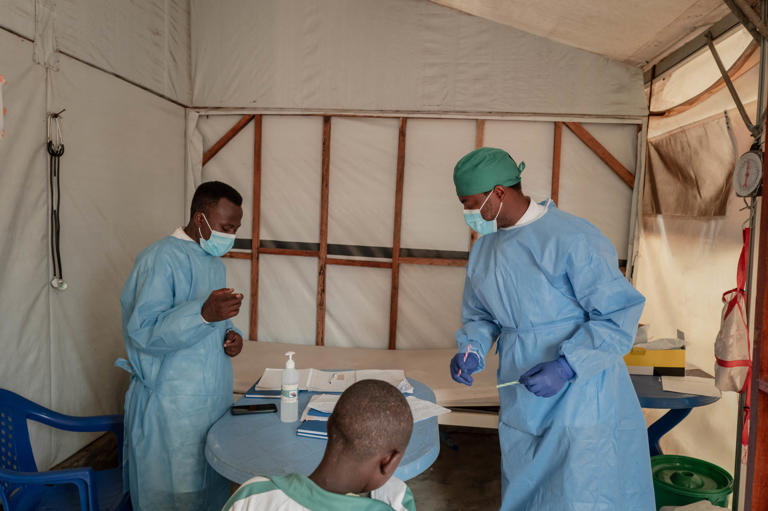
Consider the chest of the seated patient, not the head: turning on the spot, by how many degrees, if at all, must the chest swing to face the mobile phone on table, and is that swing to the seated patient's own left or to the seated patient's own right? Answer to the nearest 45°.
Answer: approximately 45° to the seated patient's own left

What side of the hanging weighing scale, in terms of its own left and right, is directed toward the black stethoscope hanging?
front

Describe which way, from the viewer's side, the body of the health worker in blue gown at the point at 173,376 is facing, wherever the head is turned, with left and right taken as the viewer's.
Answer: facing the viewer and to the right of the viewer

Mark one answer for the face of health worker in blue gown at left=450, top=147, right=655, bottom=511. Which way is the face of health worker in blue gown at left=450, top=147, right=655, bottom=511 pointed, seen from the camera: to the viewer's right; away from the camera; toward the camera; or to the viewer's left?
to the viewer's left

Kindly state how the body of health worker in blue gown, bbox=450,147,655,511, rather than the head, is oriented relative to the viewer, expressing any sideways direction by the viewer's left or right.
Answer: facing the viewer and to the left of the viewer

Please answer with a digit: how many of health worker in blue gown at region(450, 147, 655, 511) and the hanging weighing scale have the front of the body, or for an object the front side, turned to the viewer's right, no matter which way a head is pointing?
0

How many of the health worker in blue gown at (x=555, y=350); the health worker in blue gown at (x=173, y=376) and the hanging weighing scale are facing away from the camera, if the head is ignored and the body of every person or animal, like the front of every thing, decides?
0

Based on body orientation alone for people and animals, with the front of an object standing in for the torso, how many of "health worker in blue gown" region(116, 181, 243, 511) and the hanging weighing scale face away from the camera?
0

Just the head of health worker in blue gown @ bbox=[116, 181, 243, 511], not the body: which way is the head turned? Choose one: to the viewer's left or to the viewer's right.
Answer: to the viewer's right

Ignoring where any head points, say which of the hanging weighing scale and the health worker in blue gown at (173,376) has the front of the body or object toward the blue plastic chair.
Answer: the hanging weighing scale

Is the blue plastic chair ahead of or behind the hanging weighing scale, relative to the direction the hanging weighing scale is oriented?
ahead

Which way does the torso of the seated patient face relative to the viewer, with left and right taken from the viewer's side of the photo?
facing away from the viewer and to the right of the viewer

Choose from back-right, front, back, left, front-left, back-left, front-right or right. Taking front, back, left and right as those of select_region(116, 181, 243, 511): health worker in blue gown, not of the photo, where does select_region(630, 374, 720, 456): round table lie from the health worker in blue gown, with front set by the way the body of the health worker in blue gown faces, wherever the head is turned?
front-left

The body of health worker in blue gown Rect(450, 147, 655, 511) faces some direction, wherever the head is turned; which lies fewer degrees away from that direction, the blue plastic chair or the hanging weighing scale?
the blue plastic chair
